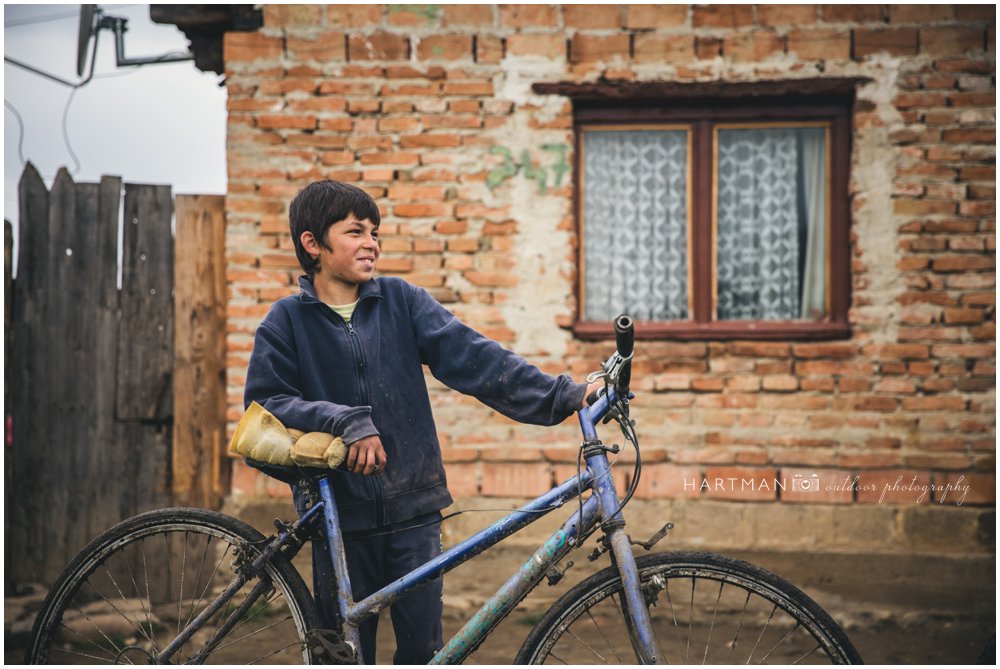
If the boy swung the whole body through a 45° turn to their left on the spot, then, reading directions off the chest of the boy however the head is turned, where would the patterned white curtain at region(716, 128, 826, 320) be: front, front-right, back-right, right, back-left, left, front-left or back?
left

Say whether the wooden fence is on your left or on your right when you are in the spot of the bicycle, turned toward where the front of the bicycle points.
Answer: on your left

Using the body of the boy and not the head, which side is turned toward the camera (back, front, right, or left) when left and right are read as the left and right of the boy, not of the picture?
front

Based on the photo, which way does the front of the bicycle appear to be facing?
to the viewer's right

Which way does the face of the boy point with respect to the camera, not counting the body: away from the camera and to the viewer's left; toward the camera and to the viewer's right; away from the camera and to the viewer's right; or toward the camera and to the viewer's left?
toward the camera and to the viewer's right

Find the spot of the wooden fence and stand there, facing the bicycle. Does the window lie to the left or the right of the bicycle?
left

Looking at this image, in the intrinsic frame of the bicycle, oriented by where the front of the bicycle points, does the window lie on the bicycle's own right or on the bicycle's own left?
on the bicycle's own left

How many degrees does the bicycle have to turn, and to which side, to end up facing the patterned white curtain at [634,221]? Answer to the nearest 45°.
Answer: approximately 90° to its left

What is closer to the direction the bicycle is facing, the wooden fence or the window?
the window

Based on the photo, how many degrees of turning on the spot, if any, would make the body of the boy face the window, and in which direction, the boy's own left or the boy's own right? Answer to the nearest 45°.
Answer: approximately 135° to the boy's own left

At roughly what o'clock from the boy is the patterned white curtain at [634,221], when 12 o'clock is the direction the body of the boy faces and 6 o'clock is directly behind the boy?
The patterned white curtain is roughly at 7 o'clock from the boy.
